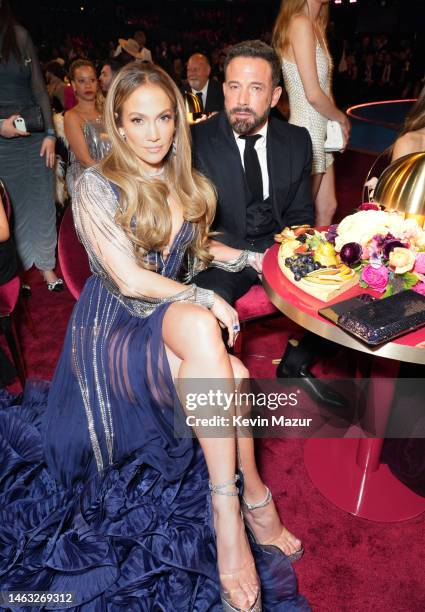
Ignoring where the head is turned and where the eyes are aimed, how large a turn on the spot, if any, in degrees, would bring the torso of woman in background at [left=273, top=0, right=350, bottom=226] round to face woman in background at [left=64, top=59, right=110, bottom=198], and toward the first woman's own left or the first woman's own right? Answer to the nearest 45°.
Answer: approximately 180°

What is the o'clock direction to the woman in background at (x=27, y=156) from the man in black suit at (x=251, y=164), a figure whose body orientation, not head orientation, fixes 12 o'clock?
The woman in background is roughly at 4 o'clock from the man in black suit.

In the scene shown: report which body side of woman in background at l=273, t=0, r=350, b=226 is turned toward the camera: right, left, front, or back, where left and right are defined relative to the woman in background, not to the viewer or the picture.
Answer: right

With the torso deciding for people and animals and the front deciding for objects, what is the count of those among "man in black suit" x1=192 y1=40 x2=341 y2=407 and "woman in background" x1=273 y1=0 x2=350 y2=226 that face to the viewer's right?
1

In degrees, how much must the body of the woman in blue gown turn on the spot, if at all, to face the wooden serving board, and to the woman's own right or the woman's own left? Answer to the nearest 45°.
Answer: approximately 45° to the woman's own left

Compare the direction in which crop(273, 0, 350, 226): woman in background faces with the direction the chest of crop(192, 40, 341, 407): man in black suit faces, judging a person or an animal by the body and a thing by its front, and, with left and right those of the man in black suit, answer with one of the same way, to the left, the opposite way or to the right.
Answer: to the left

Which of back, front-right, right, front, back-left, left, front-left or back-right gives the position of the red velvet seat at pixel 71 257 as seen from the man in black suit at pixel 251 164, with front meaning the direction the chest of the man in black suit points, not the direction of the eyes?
front-right

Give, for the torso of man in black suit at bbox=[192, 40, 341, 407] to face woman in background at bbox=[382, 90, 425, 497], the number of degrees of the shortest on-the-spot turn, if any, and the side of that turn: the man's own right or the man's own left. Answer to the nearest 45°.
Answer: approximately 45° to the man's own left
